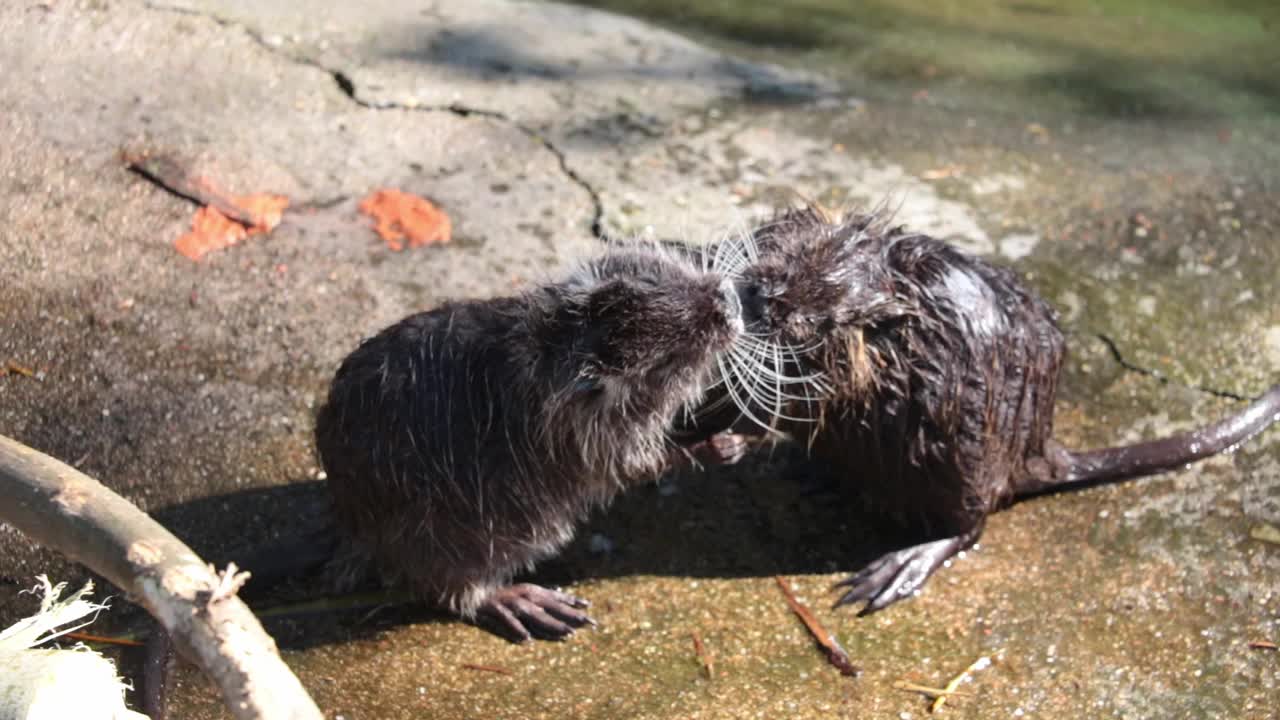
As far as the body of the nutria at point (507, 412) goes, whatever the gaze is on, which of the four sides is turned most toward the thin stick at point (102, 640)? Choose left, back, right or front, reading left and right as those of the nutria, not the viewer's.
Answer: back

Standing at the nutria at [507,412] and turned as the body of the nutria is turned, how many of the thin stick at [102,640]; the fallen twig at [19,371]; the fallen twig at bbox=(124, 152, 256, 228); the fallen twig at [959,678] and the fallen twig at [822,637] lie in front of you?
2

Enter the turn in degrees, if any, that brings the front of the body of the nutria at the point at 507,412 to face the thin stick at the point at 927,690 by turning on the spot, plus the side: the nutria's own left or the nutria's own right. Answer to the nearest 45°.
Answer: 0° — it already faces it

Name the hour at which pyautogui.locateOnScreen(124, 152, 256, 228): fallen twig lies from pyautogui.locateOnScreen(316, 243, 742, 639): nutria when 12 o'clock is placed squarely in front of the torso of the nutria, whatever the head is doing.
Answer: The fallen twig is roughly at 8 o'clock from the nutria.

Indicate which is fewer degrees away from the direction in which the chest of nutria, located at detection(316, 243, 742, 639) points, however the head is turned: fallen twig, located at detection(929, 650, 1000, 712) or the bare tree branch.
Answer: the fallen twig

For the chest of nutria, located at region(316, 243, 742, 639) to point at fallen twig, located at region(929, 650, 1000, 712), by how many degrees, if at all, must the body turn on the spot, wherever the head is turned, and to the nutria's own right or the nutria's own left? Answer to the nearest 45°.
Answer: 0° — it already faces it

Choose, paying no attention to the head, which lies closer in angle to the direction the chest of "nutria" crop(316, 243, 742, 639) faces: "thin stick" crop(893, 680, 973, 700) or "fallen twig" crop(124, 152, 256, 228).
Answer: the thin stick

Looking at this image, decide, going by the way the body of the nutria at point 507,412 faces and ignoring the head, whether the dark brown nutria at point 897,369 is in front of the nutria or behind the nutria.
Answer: in front

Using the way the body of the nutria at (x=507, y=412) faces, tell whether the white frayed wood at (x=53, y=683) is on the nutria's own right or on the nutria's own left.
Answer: on the nutria's own right

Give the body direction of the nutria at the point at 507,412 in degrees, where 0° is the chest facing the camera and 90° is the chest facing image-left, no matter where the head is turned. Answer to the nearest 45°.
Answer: approximately 270°

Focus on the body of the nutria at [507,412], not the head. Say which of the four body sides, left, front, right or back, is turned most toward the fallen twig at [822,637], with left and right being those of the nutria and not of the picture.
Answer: front

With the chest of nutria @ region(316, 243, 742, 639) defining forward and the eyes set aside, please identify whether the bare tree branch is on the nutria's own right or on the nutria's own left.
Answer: on the nutria's own right

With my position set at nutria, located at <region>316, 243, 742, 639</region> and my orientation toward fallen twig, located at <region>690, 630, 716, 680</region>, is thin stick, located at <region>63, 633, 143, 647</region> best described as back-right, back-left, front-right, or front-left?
back-right

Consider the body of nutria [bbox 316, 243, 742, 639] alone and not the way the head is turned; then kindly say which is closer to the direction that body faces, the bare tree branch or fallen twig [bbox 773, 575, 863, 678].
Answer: the fallen twig
